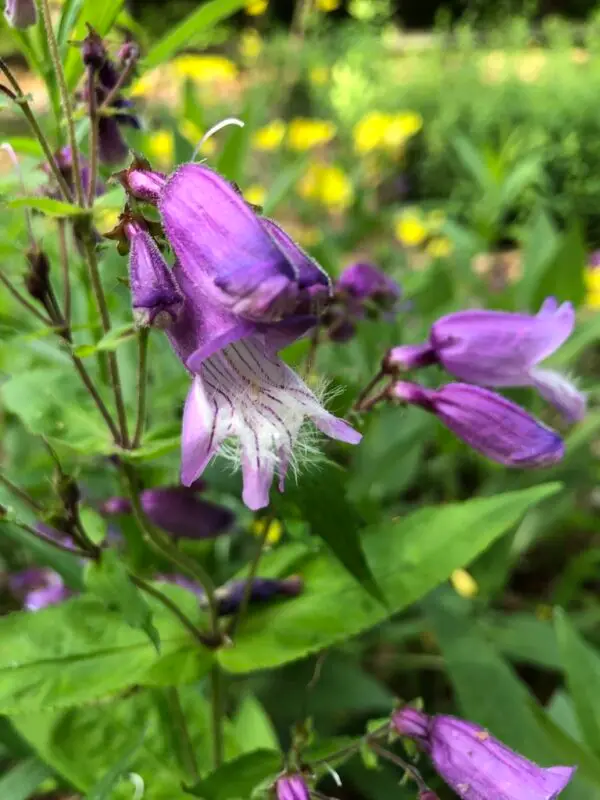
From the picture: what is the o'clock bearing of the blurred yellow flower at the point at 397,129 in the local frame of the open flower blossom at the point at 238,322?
The blurred yellow flower is roughly at 8 o'clock from the open flower blossom.

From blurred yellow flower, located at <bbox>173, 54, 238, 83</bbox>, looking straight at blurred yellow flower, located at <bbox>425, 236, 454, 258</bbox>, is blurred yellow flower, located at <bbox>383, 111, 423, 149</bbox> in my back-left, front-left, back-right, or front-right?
front-left

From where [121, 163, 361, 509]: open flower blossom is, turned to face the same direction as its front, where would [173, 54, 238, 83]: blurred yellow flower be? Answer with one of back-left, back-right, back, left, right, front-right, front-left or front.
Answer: back-left

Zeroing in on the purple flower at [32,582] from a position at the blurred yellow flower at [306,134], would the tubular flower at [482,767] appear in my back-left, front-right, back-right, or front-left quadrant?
front-left

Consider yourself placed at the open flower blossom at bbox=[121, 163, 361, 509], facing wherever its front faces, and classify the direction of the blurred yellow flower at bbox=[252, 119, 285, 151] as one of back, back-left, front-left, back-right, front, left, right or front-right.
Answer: back-left
